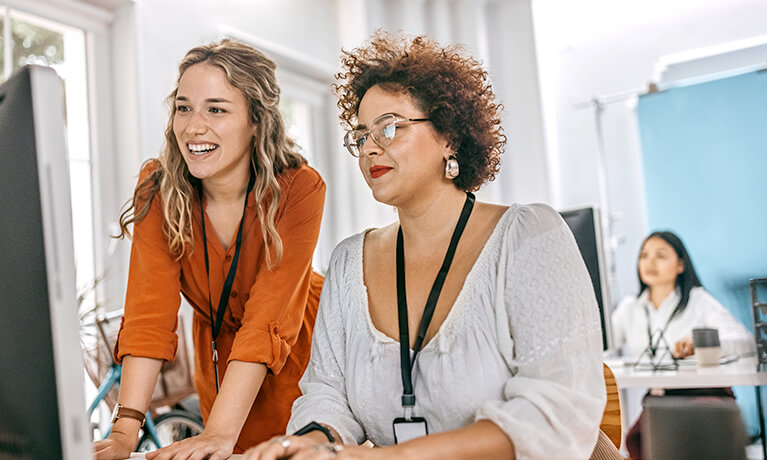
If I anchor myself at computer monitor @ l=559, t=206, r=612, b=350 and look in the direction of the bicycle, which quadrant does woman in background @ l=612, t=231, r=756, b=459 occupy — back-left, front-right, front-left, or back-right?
back-right

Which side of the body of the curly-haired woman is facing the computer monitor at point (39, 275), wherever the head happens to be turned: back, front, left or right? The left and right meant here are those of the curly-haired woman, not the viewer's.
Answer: front

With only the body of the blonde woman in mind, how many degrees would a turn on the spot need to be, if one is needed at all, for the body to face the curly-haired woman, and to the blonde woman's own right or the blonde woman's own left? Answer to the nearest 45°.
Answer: approximately 90° to the blonde woman's own left

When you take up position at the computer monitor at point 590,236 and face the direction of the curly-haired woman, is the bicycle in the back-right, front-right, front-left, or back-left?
front-right

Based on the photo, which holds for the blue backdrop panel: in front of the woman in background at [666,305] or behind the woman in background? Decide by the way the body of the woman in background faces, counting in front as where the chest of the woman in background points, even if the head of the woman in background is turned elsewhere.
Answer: behind

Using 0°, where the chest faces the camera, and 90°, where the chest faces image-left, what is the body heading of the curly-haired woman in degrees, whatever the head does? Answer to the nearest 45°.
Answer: approximately 45°

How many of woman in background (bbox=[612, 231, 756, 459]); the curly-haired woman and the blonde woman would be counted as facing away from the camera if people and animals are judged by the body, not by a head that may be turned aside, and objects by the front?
0

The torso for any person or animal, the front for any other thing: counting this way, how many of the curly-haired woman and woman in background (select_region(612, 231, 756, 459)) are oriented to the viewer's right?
0

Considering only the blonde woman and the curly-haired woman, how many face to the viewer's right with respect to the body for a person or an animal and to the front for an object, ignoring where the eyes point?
0

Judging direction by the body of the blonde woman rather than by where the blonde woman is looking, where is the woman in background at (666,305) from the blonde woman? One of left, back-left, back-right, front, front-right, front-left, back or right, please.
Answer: back

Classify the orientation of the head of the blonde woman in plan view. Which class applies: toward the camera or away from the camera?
toward the camera

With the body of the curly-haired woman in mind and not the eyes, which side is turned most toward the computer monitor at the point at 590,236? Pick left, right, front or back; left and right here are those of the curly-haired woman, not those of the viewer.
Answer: back

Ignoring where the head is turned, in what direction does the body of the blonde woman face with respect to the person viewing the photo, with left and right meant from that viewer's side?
facing the viewer and to the left of the viewer

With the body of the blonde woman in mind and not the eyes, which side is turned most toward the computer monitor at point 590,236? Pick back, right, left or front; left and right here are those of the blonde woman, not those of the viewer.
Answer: back

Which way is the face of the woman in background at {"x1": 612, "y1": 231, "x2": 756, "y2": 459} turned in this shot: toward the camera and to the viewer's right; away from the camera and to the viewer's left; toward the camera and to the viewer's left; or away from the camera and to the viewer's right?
toward the camera and to the viewer's left

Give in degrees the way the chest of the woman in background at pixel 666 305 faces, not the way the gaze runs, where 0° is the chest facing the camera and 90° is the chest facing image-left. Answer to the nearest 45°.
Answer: approximately 45°

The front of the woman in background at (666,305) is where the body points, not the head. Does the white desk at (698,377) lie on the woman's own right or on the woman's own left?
on the woman's own left
